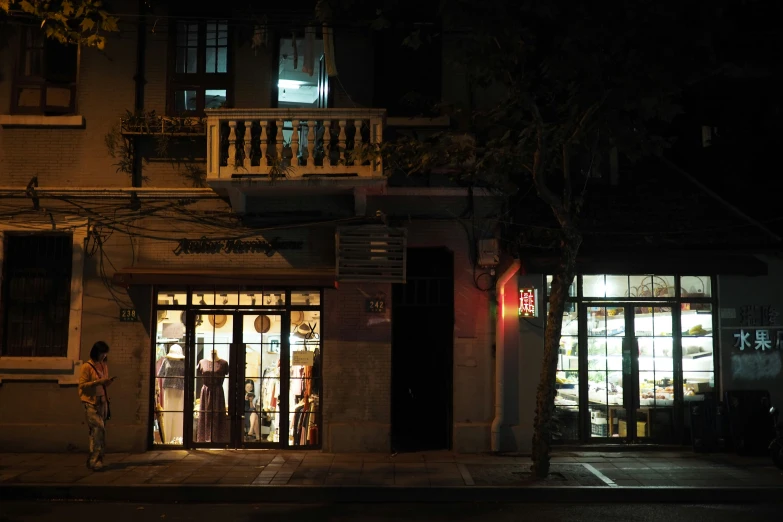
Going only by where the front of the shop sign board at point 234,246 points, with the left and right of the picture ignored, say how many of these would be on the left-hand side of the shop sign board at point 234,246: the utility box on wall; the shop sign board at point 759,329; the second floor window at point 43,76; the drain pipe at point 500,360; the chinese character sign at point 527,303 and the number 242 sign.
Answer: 5

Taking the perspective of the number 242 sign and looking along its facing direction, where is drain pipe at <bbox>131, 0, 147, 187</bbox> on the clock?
The drain pipe is roughly at 3 o'clock from the number 242 sign.

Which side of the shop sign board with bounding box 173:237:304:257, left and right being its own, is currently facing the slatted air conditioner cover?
left

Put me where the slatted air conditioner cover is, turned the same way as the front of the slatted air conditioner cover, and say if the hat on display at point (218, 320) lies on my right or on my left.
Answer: on my right

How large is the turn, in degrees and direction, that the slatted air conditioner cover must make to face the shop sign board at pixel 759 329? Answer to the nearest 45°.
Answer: approximately 90° to its left

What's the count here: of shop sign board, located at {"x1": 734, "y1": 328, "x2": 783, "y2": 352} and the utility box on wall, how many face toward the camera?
2

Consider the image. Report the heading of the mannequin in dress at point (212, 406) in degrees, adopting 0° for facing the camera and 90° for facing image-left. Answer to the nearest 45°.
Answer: approximately 0°

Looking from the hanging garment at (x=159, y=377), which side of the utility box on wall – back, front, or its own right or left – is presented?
right

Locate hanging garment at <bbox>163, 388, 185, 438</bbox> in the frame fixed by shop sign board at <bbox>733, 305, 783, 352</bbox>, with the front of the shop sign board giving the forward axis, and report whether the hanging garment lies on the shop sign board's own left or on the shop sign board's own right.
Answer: on the shop sign board's own right
